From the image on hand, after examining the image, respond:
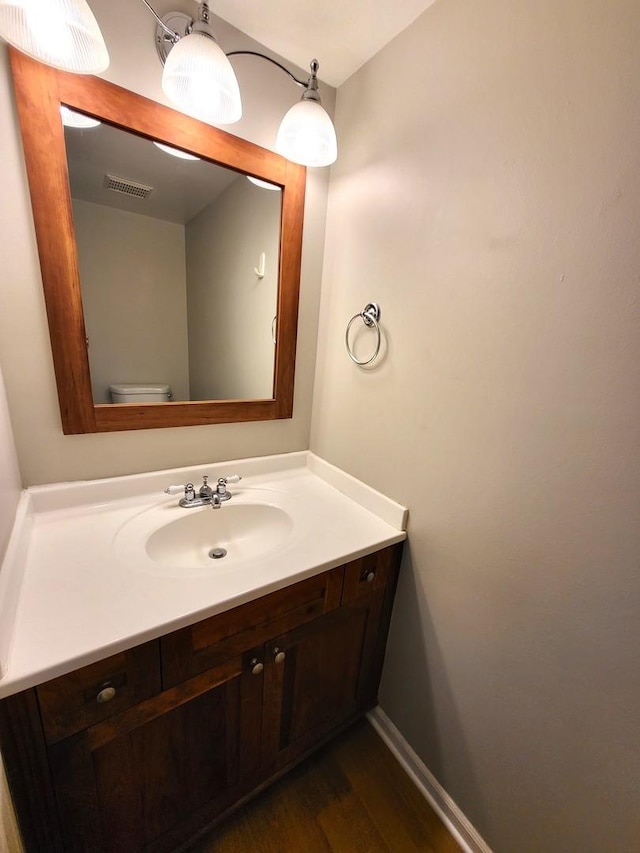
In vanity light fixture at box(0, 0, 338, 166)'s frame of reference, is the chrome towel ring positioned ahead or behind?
ahead

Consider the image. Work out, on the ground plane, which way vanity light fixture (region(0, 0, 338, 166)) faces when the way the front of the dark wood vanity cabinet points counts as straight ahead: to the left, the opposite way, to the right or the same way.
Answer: the same way

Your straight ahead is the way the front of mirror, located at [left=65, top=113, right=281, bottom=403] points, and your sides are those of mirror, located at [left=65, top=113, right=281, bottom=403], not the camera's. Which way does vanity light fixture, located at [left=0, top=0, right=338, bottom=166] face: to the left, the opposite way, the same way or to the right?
the same way

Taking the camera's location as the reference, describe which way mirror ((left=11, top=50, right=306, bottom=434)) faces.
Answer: facing the viewer and to the right of the viewer

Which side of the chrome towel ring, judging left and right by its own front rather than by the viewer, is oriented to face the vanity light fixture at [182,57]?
front

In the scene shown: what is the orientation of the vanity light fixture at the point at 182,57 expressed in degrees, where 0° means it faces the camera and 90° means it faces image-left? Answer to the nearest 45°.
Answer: approximately 315°

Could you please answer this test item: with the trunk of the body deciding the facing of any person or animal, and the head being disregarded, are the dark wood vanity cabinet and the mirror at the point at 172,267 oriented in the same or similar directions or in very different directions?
same or similar directions

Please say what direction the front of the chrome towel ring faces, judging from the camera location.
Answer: facing the viewer and to the left of the viewer

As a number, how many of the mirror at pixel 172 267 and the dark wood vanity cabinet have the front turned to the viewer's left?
0
